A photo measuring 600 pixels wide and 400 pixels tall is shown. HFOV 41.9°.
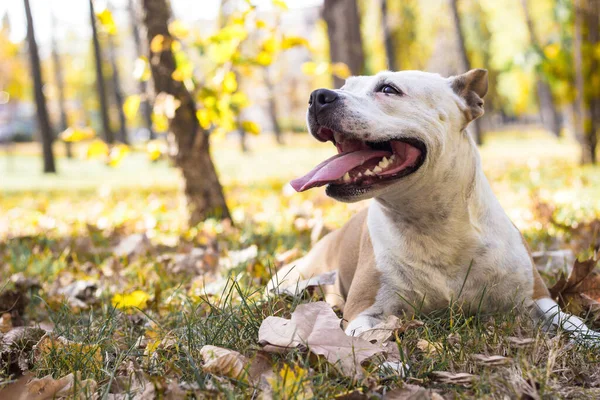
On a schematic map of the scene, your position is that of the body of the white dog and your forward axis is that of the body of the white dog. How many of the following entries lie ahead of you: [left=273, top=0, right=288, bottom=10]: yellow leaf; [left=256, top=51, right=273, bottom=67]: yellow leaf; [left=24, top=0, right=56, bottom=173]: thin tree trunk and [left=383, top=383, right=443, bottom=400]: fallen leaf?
1

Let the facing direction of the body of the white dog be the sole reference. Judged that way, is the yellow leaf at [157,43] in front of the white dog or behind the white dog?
behind

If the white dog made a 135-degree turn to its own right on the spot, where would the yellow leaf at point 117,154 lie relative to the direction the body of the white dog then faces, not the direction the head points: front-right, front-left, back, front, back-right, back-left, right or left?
front

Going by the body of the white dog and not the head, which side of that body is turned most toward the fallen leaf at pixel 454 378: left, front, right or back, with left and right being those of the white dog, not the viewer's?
front

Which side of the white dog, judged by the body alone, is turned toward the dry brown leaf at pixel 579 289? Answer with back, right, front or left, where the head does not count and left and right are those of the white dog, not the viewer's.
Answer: left

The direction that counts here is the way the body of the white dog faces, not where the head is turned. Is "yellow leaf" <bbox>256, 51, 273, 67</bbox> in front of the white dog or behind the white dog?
behind

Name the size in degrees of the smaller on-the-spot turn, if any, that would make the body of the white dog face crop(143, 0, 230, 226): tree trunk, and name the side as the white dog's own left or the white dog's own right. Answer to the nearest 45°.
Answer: approximately 135° to the white dog's own right

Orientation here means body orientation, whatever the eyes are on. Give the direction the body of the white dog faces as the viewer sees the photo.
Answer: toward the camera

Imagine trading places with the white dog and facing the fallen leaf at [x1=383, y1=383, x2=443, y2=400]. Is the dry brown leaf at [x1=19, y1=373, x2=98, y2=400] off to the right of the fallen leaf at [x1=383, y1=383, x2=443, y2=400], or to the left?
right

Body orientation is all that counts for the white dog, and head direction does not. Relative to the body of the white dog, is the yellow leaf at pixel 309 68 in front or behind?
behind

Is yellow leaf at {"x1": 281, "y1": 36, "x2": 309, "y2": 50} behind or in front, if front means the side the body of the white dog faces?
behind

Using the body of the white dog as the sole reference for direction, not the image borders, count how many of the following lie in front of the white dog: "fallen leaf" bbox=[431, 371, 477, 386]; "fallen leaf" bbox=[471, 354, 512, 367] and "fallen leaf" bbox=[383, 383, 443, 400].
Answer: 3

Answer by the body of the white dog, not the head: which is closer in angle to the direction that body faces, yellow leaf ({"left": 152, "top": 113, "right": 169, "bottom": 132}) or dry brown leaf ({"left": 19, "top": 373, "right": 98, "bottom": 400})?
the dry brown leaf

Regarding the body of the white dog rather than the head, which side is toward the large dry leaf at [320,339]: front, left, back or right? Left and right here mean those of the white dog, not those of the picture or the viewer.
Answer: front

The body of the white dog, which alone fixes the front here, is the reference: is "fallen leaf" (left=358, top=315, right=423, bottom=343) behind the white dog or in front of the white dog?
in front
